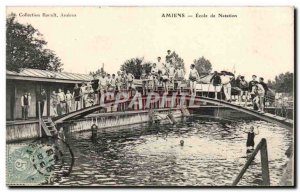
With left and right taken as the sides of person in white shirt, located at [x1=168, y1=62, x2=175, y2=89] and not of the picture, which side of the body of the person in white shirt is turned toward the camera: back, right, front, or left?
front

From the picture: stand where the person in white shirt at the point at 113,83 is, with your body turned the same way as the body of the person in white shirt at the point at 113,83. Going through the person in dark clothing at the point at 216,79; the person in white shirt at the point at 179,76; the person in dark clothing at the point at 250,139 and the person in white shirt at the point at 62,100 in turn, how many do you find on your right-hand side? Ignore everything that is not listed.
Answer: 1

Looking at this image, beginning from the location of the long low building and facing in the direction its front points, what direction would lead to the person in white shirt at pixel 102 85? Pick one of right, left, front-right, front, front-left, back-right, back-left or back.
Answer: front-left

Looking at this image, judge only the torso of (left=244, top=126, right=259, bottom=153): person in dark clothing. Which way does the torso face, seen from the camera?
toward the camera

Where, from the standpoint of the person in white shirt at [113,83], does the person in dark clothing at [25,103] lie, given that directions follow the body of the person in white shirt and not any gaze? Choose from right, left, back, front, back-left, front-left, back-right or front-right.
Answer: right

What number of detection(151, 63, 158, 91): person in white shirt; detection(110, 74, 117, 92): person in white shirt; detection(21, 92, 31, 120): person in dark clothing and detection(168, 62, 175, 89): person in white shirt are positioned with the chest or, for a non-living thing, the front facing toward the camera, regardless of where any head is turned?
4

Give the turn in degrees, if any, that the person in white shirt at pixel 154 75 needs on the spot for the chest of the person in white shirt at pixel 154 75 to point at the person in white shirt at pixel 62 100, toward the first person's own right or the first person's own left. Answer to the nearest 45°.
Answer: approximately 90° to the first person's own right

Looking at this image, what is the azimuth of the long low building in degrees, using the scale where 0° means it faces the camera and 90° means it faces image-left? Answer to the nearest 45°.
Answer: approximately 315°

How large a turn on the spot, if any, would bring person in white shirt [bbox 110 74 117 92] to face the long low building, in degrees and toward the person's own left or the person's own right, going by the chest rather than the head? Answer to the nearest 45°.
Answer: approximately 90° to the person's own right
